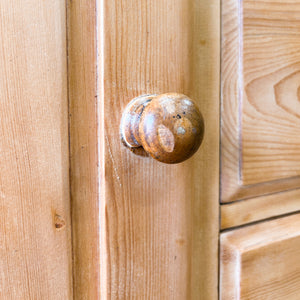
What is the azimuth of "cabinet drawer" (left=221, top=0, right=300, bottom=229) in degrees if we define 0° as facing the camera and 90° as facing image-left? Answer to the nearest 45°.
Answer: approximately 315°
